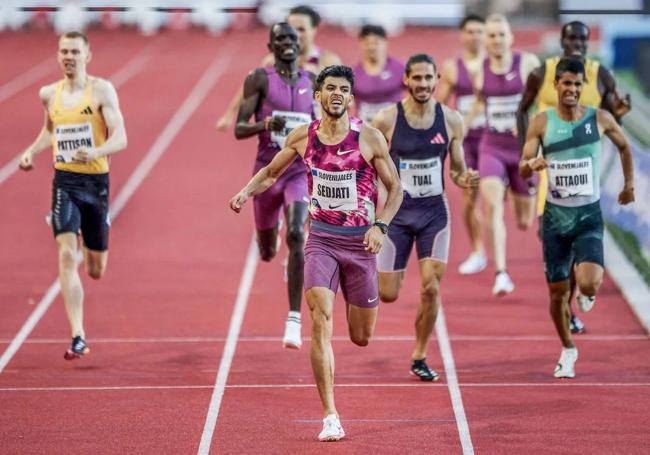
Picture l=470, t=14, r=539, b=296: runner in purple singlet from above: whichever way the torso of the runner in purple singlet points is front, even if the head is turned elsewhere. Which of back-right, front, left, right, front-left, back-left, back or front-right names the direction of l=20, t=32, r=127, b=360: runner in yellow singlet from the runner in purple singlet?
front-right

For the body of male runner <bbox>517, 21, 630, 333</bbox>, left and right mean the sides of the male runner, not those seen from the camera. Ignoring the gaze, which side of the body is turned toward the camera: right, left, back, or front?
front

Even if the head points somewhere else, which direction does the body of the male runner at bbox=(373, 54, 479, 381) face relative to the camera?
toward the camera

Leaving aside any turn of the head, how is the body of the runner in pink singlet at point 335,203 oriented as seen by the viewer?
toward the camera

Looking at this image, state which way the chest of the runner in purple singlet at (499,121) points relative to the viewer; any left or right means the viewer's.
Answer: facing the viewer

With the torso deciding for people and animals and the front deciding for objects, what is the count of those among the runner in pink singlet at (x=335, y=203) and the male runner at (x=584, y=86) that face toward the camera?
2

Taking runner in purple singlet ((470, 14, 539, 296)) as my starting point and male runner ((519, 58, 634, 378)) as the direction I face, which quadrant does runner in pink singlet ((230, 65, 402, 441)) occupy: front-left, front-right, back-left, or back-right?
front-right

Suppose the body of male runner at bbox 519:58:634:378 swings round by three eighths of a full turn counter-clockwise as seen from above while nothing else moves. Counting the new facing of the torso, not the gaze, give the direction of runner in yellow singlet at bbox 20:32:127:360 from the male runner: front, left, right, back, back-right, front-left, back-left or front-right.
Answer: back-left

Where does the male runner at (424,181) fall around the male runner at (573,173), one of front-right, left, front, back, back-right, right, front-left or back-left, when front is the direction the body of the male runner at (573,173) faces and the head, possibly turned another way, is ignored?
right
